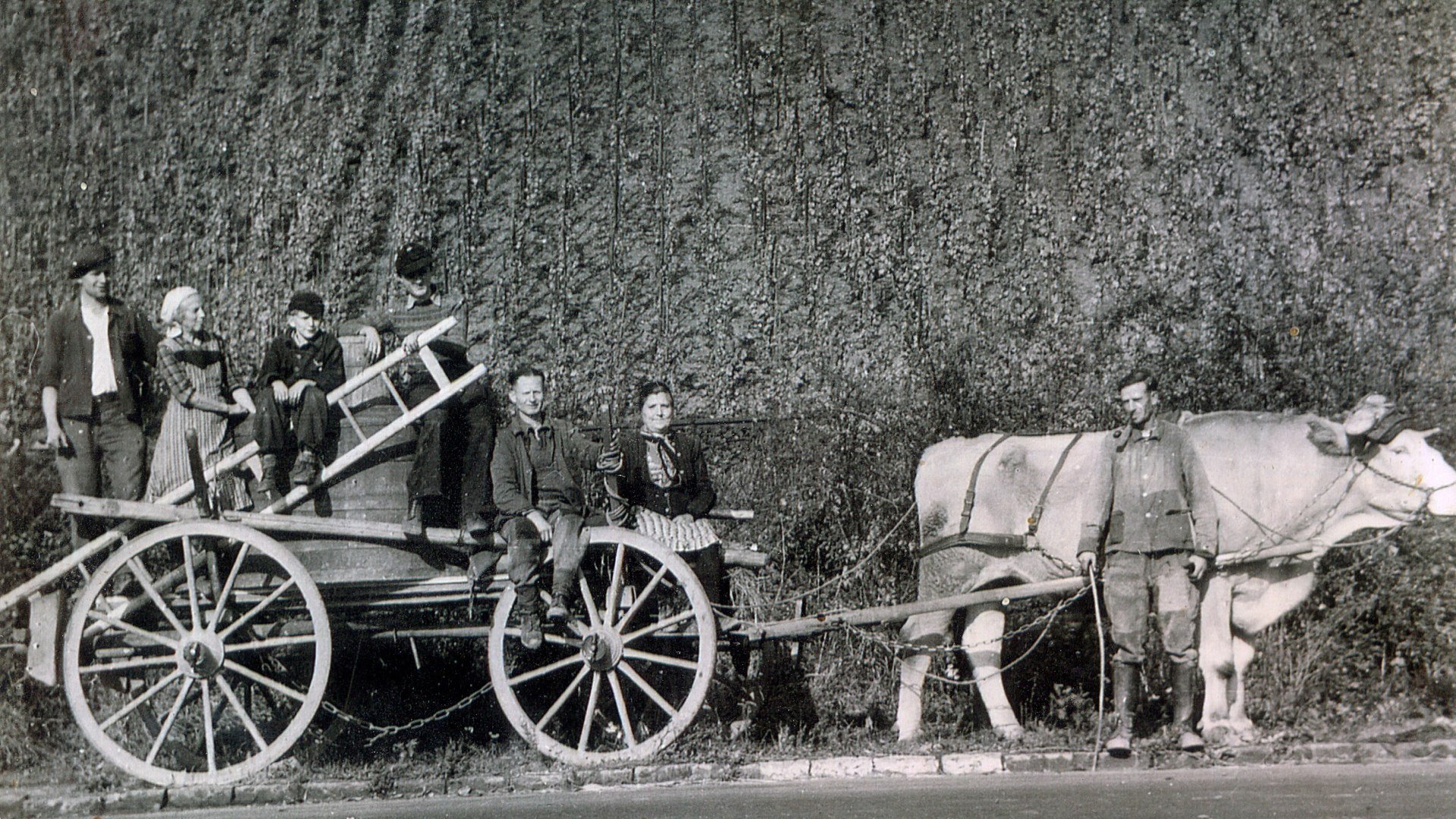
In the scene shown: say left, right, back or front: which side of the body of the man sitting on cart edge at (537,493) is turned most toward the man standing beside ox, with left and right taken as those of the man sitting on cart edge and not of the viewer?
left

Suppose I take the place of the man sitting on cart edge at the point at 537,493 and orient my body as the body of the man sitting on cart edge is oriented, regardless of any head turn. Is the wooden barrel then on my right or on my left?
on my right

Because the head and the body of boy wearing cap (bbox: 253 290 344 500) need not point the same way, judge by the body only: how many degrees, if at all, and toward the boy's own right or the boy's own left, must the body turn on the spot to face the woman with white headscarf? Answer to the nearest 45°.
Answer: approximately 135° to the boy's own right

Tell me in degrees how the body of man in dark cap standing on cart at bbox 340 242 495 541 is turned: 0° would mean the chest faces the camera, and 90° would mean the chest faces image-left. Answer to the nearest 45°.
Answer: approximately 0°

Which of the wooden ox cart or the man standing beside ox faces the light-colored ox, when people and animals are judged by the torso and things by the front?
the wooden ox cart

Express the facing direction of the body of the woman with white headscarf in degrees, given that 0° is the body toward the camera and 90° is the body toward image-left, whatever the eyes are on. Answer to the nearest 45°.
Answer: approximately 315°

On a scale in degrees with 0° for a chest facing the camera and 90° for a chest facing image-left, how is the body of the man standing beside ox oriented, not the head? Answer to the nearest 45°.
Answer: approximately 0°

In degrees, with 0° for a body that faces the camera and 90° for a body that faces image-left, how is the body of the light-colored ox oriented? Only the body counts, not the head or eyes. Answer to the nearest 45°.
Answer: approximately 270°

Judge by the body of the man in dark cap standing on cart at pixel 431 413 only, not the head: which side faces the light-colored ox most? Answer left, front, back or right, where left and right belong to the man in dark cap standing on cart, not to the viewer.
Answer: left

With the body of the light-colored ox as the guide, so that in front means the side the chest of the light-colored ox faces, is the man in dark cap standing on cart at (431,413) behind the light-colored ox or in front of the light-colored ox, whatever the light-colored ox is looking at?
behind

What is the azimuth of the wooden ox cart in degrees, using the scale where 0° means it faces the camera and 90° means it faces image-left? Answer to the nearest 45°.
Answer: approximately 270°
